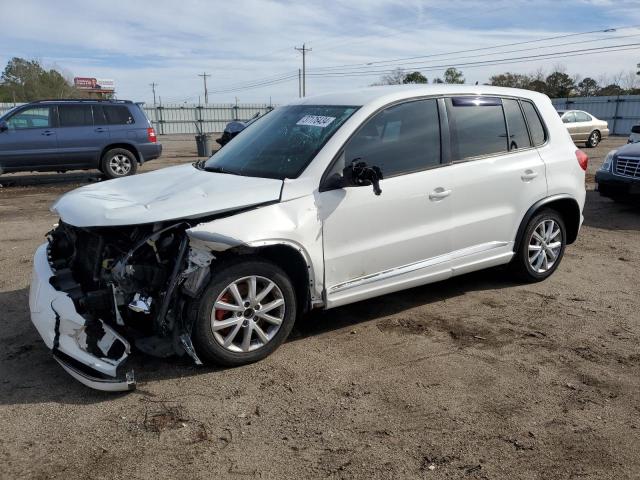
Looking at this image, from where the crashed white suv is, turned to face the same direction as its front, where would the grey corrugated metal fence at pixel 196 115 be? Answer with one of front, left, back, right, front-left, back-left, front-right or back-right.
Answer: back-right

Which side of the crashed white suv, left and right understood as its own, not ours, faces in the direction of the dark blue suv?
right

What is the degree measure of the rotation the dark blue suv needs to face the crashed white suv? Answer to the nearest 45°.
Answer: approximately 90° to its left

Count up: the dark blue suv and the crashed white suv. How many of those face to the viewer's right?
0

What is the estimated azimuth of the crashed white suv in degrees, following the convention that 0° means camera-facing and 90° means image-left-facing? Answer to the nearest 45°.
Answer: approximately 45°

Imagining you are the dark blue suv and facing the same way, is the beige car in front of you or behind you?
behind

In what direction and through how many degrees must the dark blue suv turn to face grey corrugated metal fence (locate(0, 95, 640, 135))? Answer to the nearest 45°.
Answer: approximately 90° to its right

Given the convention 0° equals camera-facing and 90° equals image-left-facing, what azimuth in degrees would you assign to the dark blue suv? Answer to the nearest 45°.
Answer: approximately 90°
